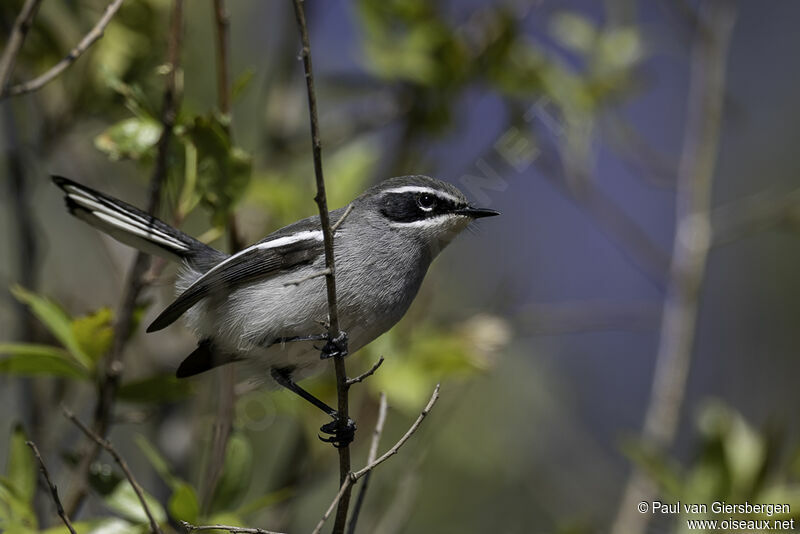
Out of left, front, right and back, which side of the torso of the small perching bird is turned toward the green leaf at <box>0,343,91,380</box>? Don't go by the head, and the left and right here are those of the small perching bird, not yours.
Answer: back

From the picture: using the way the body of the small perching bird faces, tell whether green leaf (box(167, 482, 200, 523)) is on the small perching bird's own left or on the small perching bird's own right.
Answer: on the small perching bird's own right

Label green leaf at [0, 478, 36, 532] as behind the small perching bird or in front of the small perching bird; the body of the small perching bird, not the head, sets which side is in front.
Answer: behind

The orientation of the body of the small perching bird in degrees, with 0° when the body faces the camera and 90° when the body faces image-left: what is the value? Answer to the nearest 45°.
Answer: approximately 270°
